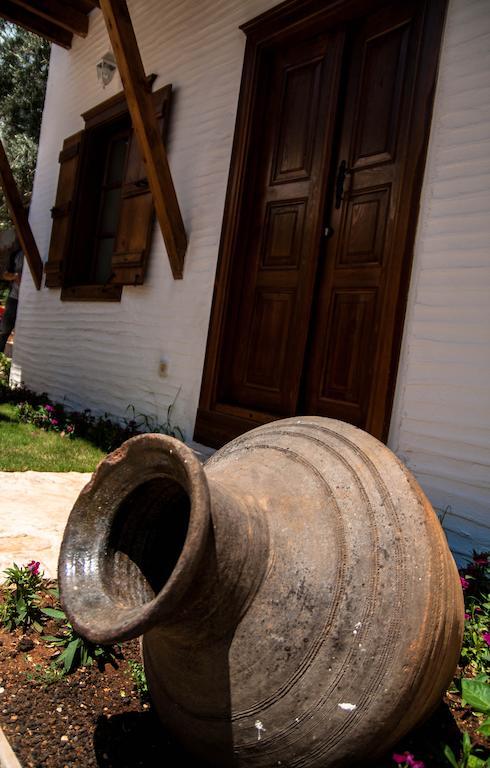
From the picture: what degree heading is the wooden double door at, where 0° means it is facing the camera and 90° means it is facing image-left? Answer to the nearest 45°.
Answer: approximately 45°

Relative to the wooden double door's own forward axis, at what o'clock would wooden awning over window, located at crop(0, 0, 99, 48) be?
The wooden awning over window is roughly at 3 o'clock from the wooden double door.

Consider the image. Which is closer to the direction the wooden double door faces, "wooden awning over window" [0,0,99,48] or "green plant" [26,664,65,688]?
the green plant

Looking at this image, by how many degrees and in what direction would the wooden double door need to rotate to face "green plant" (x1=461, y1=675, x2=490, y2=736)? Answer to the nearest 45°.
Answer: approximately 45° to its left

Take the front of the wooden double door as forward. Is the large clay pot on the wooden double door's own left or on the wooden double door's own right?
on the wooden double door's own left

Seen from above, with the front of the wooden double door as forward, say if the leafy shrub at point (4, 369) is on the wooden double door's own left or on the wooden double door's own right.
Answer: on the wooden double door's own right

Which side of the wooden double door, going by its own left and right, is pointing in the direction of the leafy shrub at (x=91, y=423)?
right

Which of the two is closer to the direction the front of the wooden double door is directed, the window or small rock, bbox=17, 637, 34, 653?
the small rock

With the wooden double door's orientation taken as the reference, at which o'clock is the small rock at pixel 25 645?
The small rock is roughly at 11 o'clock from the wooden double door.

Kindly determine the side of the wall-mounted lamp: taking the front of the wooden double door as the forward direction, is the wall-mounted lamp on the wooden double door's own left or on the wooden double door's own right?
on the wooden double door's own right
